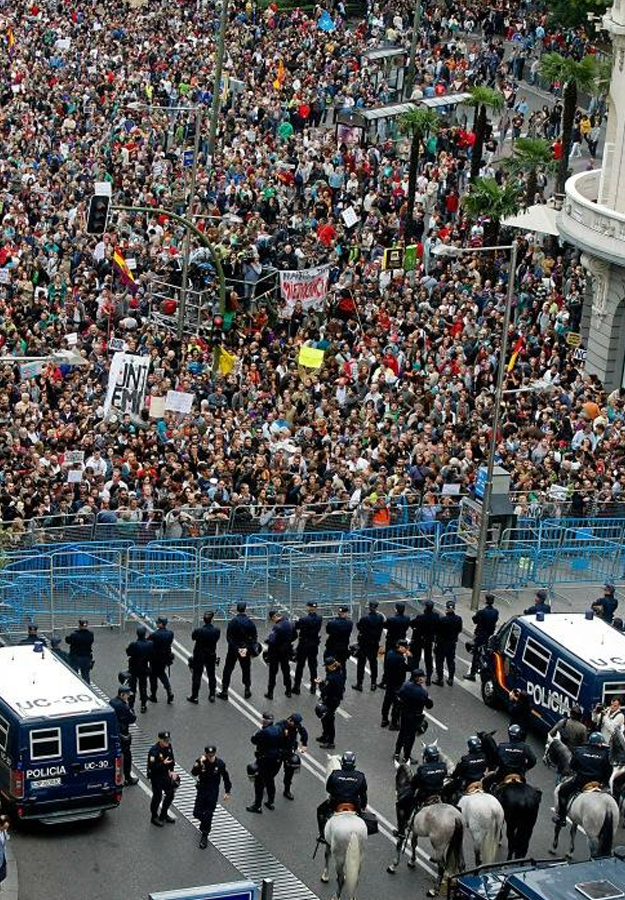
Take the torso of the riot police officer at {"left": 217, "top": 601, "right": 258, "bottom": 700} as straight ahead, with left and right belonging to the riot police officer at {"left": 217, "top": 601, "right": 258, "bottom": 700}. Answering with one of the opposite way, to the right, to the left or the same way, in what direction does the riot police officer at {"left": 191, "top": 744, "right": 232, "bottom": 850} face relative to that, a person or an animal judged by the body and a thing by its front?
the opposite way

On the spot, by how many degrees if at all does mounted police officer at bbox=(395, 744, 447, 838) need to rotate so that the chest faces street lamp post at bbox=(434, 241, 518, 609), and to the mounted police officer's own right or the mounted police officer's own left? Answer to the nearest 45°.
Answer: approximately 45° to the mounted police officer's own right

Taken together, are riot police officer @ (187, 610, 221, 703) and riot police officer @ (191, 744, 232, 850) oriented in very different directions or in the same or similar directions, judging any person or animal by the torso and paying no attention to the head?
very different directions

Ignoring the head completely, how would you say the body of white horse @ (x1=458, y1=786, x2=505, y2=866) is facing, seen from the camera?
away from the camera

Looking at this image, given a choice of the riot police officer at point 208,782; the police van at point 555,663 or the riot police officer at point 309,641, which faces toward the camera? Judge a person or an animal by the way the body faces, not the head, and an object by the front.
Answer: the riot police officer at point 208,782

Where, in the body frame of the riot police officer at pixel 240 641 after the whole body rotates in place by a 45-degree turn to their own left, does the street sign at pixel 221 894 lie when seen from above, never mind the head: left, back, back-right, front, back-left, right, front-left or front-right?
back-left

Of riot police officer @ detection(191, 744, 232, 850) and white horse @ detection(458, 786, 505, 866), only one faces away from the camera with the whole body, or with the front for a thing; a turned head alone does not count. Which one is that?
the white horse

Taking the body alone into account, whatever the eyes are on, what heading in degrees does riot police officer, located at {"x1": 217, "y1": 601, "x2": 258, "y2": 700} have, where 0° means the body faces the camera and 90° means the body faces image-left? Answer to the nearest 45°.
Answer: approximately 180°

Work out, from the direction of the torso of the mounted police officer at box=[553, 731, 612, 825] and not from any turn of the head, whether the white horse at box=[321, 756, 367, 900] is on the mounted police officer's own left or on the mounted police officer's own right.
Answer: on the mounted police officer's own left

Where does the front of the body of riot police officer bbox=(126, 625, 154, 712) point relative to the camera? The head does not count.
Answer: away from the camera

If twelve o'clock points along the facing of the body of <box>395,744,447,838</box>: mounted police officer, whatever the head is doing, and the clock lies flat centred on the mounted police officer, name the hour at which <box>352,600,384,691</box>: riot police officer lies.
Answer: The riot police officer is roughly at 1 o'clock from the mounted police officer.

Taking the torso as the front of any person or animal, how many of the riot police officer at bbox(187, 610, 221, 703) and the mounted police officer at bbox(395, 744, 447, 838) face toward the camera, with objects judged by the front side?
0

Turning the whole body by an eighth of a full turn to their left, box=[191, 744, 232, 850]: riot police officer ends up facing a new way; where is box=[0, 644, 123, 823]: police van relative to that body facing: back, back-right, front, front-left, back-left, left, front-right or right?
back-right

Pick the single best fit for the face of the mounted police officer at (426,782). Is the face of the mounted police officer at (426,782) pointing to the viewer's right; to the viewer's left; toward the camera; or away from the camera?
away from the camera

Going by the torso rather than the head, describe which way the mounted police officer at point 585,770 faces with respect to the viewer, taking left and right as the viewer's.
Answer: facing away from the viewer and to the left of the viewer
